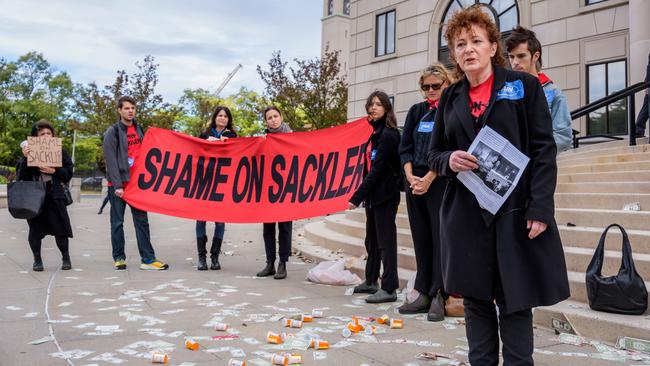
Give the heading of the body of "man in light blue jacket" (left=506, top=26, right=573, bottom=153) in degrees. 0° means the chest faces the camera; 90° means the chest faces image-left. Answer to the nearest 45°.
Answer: approximately 45°

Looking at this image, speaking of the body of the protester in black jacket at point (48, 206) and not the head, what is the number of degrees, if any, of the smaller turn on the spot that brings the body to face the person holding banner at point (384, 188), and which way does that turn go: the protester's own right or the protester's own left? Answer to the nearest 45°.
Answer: approximately 45° to the protester's own left

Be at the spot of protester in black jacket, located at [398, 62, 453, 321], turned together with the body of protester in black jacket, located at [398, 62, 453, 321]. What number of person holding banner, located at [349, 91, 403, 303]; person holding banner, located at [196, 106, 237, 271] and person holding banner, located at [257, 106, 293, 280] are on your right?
3

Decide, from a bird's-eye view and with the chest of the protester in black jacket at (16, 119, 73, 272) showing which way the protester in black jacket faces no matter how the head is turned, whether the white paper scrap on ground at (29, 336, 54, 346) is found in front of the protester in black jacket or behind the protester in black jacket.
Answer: in front

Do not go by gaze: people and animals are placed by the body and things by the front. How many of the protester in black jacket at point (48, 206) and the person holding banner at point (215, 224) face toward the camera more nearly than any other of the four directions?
2

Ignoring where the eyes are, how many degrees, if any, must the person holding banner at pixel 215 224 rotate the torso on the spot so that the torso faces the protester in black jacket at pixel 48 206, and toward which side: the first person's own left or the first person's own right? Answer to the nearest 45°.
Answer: approximately 90° to the first person's own right

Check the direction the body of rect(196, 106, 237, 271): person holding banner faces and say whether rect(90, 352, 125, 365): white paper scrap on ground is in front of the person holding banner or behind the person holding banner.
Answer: in front

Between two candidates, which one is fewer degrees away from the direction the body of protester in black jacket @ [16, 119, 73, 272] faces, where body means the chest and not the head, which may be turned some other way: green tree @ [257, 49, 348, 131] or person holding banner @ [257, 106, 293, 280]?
the person holding banner

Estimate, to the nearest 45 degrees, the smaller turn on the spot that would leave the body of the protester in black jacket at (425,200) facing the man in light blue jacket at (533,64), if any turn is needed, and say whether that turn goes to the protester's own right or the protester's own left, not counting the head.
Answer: approximately 90° to the protester's own left

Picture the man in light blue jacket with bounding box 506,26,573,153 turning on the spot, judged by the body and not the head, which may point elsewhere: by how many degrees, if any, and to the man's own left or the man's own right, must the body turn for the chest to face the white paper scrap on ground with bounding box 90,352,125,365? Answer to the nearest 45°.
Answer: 0° — they already face it

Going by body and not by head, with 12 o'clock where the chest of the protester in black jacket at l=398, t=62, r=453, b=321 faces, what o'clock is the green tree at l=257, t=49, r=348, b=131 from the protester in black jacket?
The green tree is roughly at 4 o'clock from the protester in black jacket.

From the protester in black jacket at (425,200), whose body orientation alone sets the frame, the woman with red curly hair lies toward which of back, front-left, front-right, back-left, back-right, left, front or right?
front-left

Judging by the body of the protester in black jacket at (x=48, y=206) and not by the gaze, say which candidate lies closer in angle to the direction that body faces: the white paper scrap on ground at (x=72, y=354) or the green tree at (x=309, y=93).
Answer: the white paper scrap on ground

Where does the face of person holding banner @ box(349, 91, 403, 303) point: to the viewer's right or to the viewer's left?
to the viewer's left

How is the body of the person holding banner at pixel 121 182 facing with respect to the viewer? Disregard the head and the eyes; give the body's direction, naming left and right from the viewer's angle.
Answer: facing the viewer and to the right of the viewer
